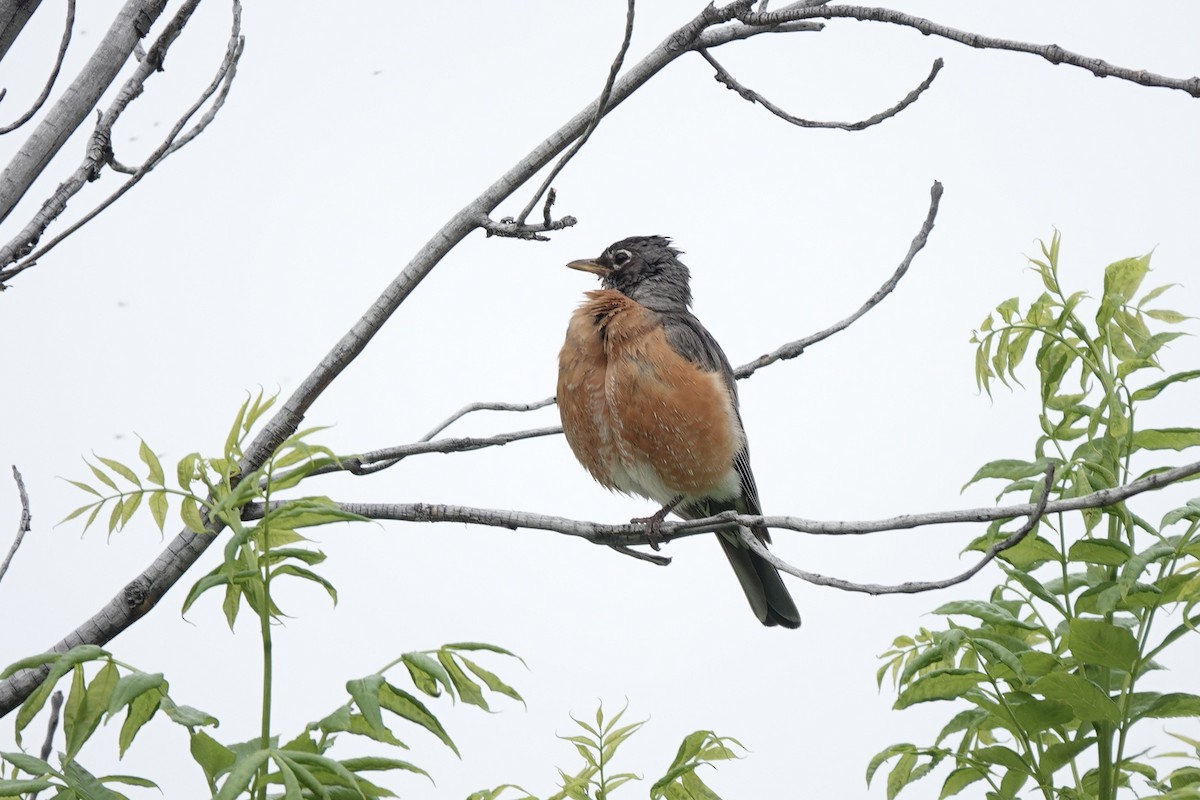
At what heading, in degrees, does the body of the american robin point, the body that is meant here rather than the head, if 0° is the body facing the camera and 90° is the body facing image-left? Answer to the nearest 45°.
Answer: approximately 45°

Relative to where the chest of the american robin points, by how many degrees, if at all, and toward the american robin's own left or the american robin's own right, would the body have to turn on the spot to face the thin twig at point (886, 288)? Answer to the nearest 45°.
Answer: approximately 90° to the american robin's own left
